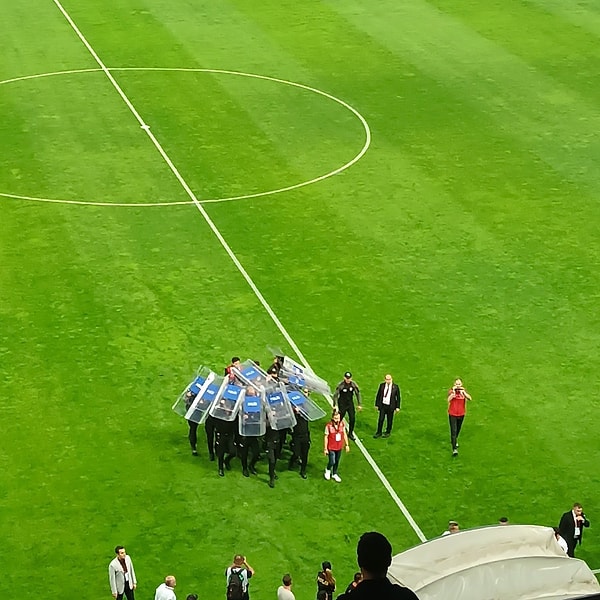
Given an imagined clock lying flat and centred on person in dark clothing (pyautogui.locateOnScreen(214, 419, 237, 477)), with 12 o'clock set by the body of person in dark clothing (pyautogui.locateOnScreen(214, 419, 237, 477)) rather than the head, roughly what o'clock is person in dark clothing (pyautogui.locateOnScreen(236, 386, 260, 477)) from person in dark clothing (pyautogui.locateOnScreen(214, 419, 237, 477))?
person in dark clothing (pyautogui.locateOnScreen(236, 386, 260, 477)) is roughly at 9 o'clock from person in dark clothing (pyautogui.locateOnScreen(214, 419, 237, 477)).

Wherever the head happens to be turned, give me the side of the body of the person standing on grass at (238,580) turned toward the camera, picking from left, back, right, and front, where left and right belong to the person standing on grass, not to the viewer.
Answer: back

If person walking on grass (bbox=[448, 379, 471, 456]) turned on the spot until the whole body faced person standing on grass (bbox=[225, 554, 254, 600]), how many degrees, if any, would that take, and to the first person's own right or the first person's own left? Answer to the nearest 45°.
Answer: approximately 45° to the first person's own right

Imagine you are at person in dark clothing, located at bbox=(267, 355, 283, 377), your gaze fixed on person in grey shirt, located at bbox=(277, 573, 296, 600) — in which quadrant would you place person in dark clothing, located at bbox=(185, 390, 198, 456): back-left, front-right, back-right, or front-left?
front-right

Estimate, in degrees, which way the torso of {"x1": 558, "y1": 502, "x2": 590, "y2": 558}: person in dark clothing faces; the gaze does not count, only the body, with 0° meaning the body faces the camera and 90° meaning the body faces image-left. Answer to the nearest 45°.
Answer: approximately 315°

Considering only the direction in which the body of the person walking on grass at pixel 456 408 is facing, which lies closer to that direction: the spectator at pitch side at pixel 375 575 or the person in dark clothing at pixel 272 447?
the spectator at pitch side

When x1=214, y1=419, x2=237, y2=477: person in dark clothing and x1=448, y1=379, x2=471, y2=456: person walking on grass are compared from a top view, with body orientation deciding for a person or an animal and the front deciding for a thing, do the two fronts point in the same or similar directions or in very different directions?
same or similar directions

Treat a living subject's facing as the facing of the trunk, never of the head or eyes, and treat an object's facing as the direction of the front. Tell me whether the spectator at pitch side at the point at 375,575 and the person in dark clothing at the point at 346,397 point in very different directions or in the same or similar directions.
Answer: very different directions

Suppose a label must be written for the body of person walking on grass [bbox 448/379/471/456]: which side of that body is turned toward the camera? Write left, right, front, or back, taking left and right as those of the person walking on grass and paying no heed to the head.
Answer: front

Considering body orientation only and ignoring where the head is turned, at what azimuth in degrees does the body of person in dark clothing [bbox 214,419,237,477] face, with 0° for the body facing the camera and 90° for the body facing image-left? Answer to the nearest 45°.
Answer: approximately 0°

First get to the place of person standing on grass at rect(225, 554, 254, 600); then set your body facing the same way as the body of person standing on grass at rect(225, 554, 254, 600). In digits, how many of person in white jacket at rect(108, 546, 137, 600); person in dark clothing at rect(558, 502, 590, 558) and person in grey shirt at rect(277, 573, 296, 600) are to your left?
1

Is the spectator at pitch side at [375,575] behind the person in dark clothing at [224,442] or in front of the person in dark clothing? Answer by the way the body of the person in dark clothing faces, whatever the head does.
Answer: in front

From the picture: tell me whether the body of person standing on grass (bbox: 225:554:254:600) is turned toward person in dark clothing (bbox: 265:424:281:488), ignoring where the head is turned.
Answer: yes

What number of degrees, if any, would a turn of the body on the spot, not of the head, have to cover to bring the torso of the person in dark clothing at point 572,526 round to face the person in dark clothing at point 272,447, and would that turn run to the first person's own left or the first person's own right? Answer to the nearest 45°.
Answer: approximately 135° to the first person's own right

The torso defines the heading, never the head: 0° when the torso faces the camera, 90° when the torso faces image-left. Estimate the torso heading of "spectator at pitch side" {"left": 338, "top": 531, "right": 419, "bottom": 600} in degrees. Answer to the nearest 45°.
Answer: approximately 180°

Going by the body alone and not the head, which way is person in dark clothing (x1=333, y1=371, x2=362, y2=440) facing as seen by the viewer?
toward the camera

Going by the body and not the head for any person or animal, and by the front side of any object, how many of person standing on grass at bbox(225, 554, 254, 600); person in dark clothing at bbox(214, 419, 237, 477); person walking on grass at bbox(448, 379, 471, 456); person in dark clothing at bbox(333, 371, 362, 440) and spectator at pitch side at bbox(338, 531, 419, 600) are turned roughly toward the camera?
3

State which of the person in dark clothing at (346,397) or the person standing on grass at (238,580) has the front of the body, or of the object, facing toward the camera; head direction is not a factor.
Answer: the person in dark clothing
